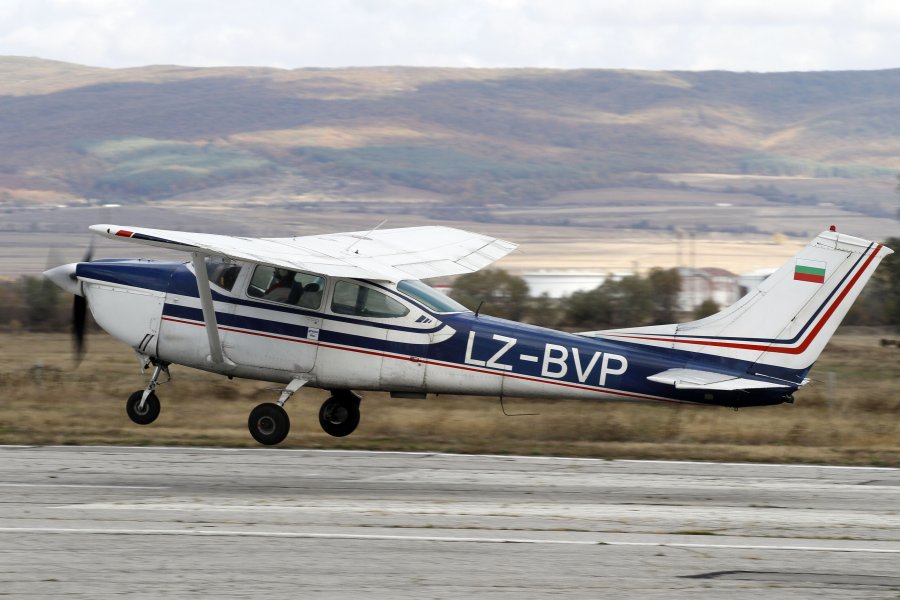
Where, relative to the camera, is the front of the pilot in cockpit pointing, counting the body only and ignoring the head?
to the viewer's left
